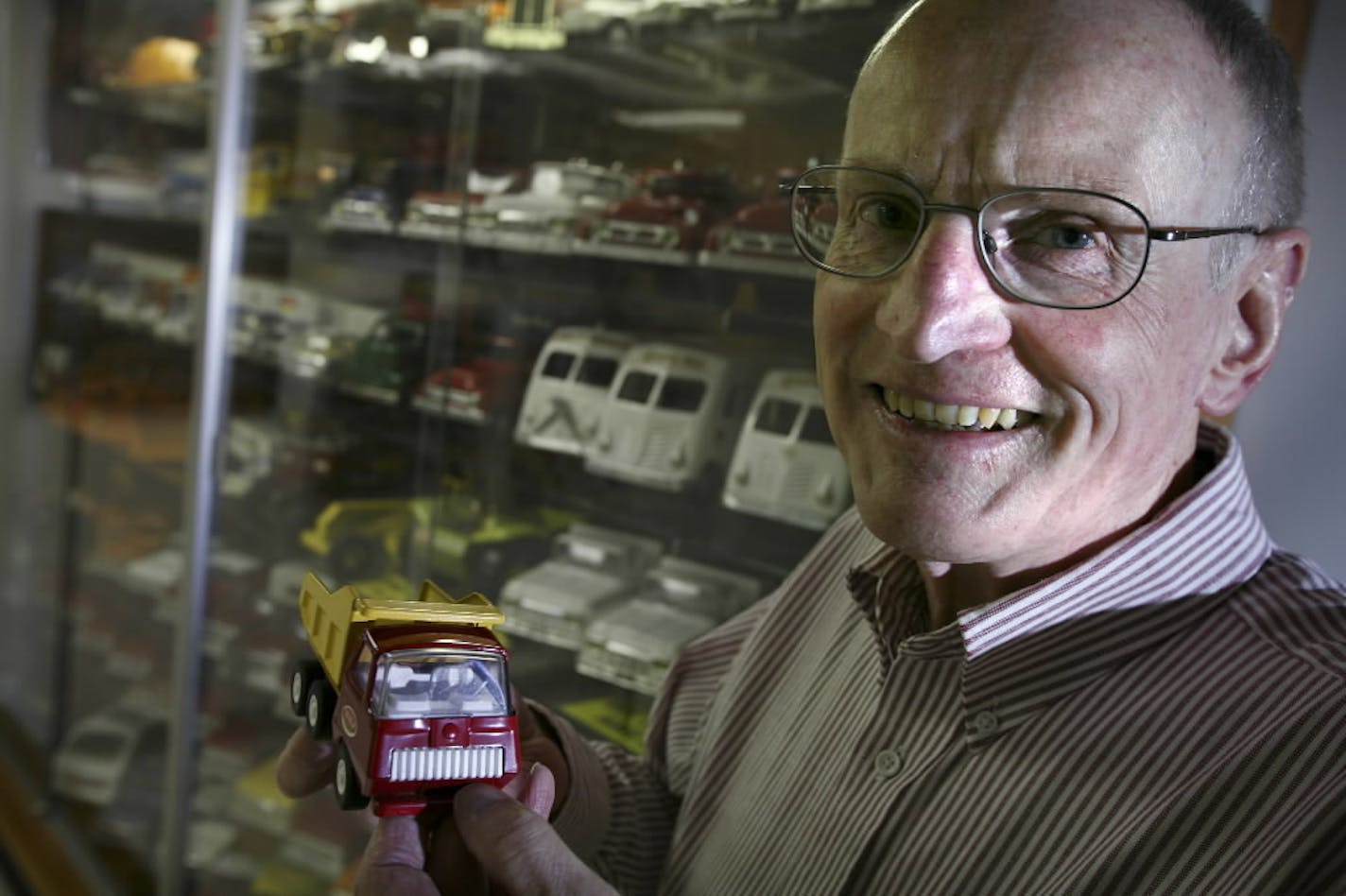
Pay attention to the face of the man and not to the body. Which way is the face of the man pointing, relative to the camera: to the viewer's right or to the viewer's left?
to the viewer's left

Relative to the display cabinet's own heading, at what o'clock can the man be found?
The man is roughly at 10 o'clock from the display cabinet.

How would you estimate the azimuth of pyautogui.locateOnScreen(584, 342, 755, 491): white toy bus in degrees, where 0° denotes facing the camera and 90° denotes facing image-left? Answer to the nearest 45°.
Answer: approximately 45°

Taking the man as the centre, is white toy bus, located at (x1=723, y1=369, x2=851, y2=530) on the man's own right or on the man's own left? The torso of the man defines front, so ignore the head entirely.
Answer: on the man's own right

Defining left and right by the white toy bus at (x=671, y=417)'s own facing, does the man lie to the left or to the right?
on its left
